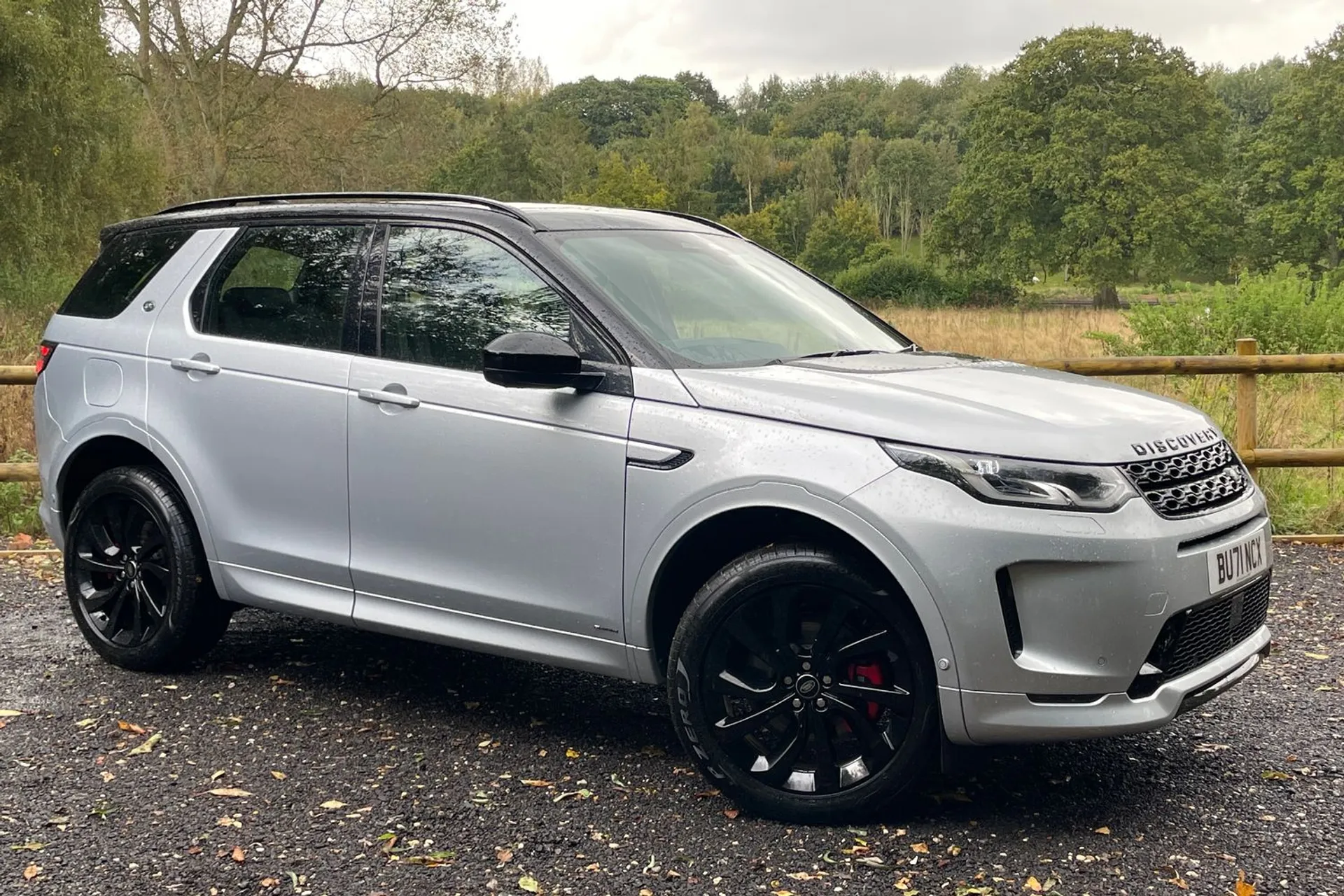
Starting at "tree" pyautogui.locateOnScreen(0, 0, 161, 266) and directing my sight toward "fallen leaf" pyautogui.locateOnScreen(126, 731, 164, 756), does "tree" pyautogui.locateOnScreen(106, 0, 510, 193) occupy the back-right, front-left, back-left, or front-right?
back-left

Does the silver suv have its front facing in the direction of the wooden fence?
no

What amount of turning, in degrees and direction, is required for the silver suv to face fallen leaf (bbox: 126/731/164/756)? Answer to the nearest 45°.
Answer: approximately 135° to its right

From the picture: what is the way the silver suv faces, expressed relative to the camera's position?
facing the viewer and to the right of the viewer

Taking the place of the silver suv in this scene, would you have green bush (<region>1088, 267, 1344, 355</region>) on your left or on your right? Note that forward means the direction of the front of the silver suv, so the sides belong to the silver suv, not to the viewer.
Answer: on your left

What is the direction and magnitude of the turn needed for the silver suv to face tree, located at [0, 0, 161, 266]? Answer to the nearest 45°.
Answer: approximately 180°

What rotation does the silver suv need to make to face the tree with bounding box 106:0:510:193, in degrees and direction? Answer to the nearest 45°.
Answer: approximately 135° to its left
